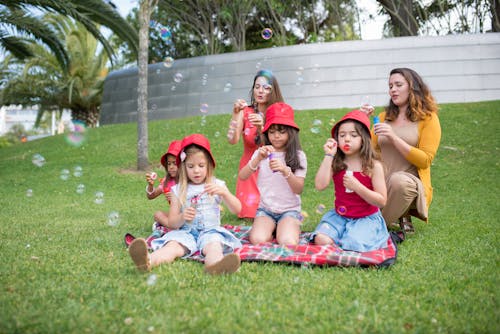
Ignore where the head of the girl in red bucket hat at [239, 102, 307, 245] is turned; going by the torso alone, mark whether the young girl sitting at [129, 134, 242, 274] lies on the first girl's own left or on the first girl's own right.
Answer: on the first girl's own right

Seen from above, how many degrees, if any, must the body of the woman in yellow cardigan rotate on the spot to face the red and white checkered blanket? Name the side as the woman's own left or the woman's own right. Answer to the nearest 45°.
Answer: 0° — they already face it

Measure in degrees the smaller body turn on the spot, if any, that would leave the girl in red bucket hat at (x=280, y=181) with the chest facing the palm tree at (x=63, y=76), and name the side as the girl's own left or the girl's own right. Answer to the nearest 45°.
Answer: approximately 135° to the girl's own right

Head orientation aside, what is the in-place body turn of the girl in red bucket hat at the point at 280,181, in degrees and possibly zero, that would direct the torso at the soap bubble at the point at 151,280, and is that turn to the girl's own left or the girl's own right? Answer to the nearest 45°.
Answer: approximately 45° to the girl's own right

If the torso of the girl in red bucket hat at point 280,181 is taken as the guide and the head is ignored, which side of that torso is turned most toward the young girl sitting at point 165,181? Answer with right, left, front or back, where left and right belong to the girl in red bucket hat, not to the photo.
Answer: right

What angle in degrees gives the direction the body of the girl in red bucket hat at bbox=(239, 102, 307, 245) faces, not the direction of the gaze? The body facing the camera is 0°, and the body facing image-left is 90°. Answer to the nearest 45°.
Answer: approximately 0°

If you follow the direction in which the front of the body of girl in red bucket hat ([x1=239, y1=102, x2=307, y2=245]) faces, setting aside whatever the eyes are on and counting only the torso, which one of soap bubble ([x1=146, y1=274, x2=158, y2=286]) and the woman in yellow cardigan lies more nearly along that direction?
the soap bubble

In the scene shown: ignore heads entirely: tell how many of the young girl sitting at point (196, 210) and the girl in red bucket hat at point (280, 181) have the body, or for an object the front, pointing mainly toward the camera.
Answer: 2

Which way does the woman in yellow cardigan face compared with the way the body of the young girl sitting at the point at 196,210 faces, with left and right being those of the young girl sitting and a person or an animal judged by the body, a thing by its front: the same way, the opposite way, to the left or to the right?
to the right
